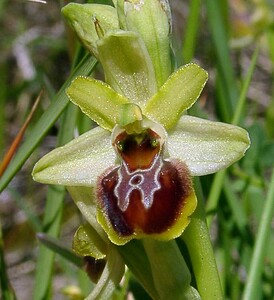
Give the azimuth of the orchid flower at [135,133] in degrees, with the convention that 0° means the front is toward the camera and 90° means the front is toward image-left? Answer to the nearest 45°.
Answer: approximately 0°
